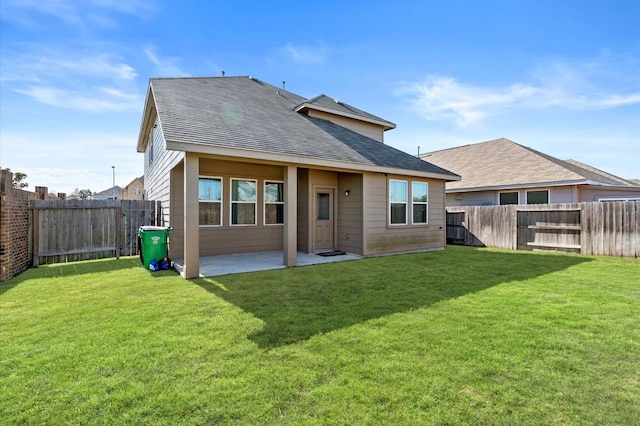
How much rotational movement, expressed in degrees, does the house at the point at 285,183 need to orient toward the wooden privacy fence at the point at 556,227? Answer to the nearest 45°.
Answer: approximately 135° to its right

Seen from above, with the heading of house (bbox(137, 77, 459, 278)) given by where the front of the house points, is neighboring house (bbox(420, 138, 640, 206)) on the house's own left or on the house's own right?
on the house's own right

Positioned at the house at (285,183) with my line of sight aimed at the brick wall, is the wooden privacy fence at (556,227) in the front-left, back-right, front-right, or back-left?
back-left

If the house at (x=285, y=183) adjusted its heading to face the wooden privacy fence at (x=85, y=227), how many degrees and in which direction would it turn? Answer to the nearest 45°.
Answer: approximately 45° to its left

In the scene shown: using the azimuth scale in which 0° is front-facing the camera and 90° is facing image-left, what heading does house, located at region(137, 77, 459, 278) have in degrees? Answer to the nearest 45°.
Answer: approximately 135°

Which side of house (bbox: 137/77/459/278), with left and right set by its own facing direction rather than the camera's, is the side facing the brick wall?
left
